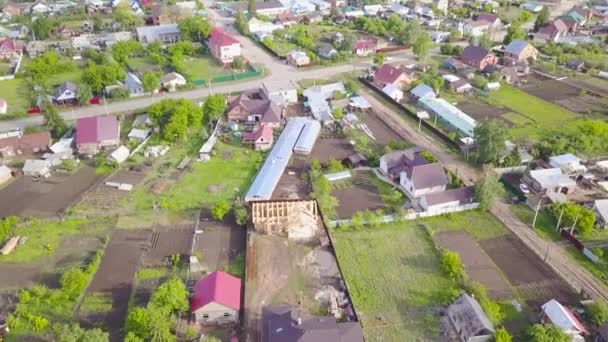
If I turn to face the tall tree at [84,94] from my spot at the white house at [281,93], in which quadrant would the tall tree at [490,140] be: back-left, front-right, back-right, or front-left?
back-left

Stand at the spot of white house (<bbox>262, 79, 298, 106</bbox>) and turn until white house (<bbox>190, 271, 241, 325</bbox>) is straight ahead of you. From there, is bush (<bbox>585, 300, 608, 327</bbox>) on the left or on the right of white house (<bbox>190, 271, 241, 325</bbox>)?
left

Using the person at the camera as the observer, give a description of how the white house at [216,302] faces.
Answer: facing the viewer

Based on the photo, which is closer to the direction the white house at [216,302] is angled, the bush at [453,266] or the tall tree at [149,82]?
the bush

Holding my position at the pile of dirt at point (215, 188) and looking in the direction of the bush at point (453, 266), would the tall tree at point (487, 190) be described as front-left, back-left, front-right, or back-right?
front-left

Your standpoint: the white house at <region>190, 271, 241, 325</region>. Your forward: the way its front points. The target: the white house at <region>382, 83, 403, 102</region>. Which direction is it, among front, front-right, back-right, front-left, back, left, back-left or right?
back-left

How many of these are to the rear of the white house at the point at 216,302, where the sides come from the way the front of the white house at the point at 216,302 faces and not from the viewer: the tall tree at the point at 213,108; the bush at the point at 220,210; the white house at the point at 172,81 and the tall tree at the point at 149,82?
4

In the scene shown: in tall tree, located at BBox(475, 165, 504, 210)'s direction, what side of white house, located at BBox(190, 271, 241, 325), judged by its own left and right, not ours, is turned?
left

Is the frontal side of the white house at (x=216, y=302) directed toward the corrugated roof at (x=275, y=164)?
no

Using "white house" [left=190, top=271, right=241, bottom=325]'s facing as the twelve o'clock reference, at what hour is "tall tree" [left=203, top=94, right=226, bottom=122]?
The tall tree is roughly at 6 o'clock from the white house.

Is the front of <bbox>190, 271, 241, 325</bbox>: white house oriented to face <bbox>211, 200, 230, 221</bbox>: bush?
no

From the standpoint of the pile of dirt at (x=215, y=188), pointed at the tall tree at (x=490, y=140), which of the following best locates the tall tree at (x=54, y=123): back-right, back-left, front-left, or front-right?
back-left

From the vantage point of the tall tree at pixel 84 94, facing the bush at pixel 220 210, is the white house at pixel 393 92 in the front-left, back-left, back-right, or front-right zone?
front-left

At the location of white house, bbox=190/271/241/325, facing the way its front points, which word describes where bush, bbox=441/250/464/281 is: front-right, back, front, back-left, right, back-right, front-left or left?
left

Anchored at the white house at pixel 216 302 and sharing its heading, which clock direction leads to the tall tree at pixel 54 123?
The tall tree is roughly at 5 o'clock from the white house.

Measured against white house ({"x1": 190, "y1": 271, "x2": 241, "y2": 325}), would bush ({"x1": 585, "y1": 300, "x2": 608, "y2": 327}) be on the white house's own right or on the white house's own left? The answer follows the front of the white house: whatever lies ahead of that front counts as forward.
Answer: on the white house's own left

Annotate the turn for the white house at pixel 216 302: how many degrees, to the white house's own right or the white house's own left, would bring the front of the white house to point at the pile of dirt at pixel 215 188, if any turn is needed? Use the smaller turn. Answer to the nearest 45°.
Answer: approximately 180°

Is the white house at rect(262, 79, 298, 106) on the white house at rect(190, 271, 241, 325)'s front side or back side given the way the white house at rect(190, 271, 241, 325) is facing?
on the back side

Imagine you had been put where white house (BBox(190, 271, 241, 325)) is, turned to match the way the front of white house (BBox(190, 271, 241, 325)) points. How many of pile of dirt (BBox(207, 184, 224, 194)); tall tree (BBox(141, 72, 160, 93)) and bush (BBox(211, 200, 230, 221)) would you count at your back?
3

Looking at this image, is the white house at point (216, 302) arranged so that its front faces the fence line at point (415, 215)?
no
